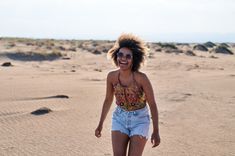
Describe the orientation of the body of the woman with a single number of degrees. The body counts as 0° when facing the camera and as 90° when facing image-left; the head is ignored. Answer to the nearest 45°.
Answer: approximately 0°
